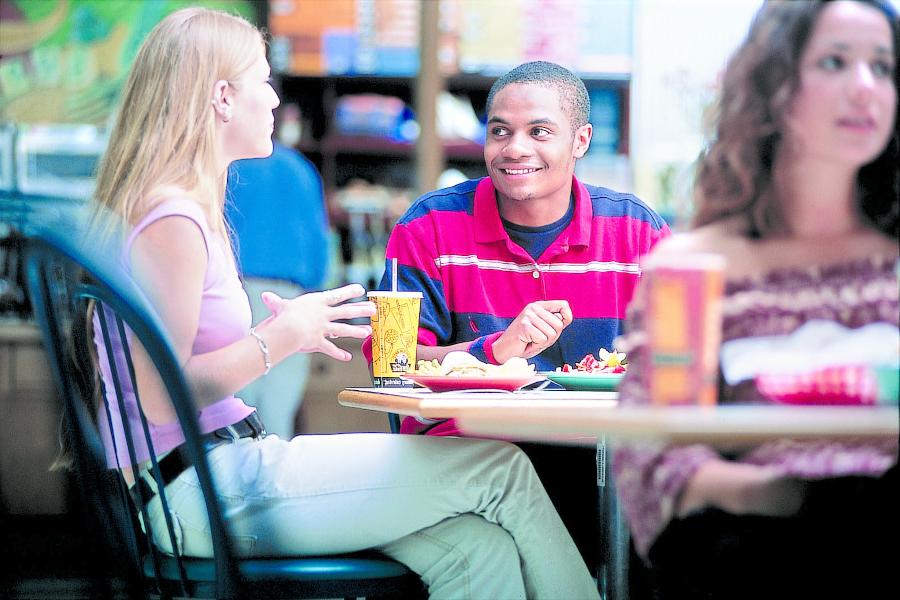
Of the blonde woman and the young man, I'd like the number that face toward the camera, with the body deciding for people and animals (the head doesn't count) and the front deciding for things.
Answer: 1

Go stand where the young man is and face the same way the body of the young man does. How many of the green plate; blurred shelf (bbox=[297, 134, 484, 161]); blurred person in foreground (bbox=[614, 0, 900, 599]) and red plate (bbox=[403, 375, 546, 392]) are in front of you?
3

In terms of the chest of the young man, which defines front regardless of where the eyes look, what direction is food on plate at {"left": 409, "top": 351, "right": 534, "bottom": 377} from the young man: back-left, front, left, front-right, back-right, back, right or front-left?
front

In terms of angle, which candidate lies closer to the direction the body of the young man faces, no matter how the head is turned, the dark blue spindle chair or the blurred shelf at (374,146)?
the dark blue spindle chair

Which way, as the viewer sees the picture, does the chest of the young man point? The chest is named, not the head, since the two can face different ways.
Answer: toward the camera

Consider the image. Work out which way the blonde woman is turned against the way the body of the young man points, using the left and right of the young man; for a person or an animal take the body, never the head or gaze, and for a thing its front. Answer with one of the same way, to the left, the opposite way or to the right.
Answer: to the left

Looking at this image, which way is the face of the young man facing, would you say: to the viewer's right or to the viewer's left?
to the viewer's left

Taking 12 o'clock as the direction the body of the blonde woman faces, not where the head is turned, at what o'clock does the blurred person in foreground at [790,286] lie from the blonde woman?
The blurred person in foreground is roughly at 1 o'clock from the blonde woman.

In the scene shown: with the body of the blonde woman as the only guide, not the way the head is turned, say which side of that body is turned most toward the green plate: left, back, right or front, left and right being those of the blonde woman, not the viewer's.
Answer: front

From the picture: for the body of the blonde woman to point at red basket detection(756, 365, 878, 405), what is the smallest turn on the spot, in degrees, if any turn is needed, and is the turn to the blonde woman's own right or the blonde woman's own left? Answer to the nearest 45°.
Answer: approximately 45° to the blonde woman's own right

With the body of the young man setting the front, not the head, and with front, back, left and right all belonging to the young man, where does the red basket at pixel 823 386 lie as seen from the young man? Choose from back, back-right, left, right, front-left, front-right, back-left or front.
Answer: front

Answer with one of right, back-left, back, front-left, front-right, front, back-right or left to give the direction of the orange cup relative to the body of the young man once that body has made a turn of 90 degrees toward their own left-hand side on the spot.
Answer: right

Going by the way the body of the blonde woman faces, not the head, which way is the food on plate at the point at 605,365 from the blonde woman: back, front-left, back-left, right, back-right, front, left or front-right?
front-left

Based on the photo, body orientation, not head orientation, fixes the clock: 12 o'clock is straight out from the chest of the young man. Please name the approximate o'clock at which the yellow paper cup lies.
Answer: The yellow paper cup is roughly at 1 o'clock from the young man.

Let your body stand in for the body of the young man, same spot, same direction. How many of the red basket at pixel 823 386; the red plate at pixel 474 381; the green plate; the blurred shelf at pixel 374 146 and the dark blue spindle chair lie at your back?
1

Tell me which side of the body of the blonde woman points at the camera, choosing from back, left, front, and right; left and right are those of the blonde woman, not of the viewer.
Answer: right

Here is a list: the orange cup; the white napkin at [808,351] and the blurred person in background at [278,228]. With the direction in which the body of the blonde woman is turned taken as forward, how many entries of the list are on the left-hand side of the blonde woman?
1

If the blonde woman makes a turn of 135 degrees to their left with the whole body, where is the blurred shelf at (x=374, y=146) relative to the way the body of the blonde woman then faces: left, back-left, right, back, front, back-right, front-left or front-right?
front-right

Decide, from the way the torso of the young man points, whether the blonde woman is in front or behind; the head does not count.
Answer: in front
